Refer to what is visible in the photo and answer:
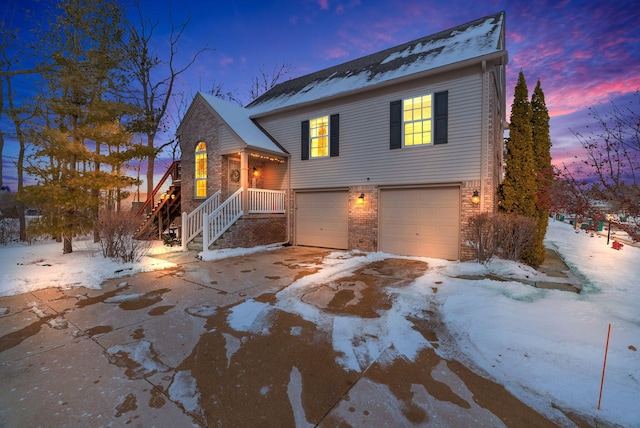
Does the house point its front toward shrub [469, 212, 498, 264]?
no

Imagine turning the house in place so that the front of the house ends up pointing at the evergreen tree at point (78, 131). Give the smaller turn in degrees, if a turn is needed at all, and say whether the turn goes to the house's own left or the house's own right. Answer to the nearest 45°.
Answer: approximately 45° to the house's own right

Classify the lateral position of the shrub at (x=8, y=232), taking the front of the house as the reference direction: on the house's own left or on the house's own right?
on the house's own right

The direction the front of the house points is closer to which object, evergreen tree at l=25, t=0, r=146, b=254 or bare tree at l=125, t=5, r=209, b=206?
the evergreen tree

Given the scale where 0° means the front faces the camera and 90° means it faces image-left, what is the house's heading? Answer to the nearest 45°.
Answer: approximately 45°

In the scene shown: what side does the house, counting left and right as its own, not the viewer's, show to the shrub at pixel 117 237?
front

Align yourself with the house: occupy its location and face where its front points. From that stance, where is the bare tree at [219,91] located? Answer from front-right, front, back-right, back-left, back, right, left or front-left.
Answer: right

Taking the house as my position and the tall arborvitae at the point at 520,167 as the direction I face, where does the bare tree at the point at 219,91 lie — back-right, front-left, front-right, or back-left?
back-left

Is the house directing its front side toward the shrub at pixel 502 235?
no

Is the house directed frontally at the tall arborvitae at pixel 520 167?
no
